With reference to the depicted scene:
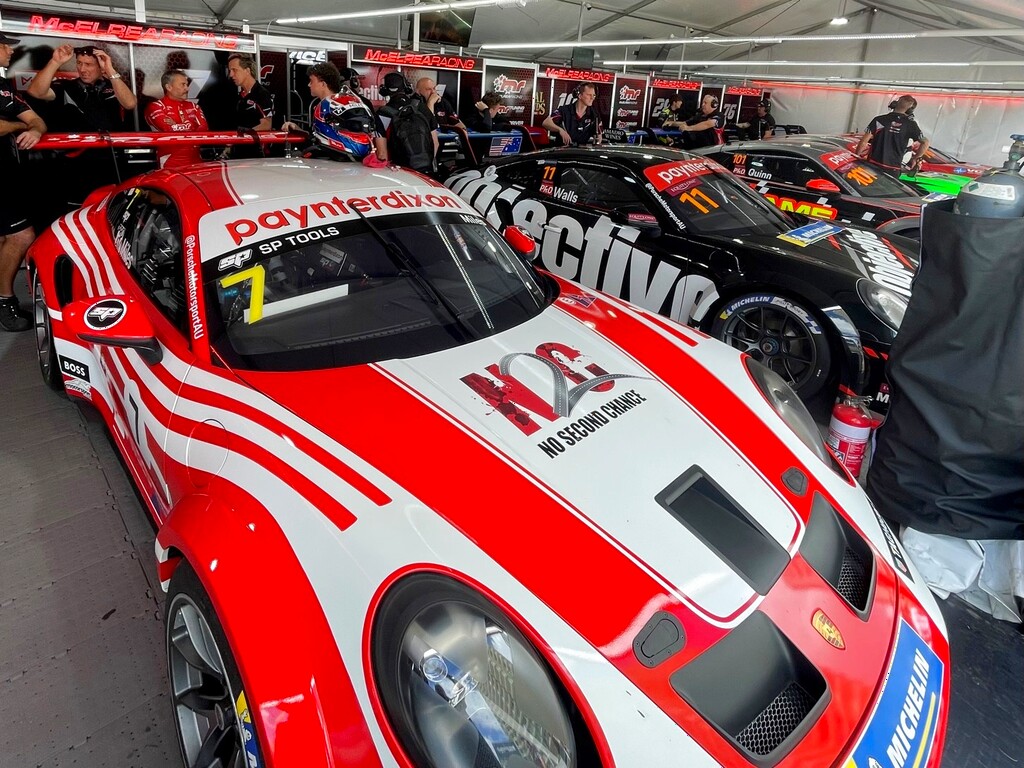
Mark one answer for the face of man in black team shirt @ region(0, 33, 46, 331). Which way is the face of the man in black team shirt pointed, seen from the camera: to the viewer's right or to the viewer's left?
to the viewer's right

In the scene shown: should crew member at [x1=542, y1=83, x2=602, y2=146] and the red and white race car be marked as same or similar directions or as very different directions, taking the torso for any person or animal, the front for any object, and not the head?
same or similar directions

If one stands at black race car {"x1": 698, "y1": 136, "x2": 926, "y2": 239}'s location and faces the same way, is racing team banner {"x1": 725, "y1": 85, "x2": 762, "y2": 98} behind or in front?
behind

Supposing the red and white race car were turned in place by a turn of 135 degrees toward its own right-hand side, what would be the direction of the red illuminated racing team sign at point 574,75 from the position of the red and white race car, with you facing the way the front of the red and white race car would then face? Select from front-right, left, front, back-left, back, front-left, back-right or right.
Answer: right

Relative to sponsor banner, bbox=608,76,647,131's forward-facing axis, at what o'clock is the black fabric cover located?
The black fabric cover is roughly at 12 o'clock from the sponsor banner.

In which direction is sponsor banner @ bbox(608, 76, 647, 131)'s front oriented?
toward the camera

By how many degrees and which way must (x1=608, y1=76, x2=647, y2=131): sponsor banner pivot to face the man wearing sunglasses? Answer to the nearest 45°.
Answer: approximately 90° to its right

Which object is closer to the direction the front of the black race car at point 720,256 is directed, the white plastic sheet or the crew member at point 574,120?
the white plastic sheet

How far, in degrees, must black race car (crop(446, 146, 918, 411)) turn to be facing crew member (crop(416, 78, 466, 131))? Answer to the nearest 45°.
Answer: approximately 180°

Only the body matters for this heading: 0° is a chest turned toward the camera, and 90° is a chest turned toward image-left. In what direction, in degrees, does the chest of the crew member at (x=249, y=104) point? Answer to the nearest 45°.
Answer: approximately 45°

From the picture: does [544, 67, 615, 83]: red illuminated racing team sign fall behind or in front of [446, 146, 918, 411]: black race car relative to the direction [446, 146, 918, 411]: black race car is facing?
behind

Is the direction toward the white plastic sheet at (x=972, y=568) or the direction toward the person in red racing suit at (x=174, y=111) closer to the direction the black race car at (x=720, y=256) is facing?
the white plastic sheet

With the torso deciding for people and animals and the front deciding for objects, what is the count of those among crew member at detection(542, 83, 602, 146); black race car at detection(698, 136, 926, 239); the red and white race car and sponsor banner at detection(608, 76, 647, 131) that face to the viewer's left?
0

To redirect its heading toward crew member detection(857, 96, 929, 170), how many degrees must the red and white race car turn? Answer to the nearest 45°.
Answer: approximately 90° to its left

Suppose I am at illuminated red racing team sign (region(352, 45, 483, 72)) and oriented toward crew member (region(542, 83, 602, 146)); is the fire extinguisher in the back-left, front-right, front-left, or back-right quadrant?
front-right

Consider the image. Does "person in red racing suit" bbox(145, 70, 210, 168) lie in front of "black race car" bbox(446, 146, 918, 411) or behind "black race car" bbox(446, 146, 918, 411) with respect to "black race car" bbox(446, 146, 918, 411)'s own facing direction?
behind
